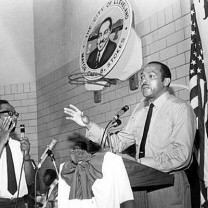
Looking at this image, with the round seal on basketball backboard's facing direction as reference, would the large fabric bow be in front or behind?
in front

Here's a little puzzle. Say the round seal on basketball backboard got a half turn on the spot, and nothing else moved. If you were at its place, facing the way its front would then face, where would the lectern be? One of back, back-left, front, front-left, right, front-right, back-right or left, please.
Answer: back-right

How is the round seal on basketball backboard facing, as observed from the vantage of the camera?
facing the viewer and to the left of the viewer

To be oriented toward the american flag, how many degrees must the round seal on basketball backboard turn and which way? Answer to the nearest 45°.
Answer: approximately 90° to its left
